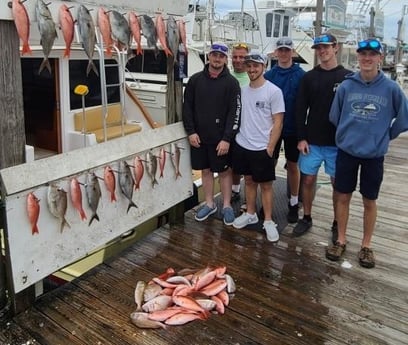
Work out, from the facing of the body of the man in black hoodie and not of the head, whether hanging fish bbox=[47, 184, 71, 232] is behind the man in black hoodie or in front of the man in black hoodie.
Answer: in front

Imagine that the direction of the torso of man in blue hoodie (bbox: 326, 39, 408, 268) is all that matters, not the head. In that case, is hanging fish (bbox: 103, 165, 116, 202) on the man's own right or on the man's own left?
on the man's own right

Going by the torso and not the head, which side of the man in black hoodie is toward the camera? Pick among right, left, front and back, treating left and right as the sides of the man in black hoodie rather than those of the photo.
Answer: front

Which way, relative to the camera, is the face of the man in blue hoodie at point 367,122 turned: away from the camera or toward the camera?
toward the camera

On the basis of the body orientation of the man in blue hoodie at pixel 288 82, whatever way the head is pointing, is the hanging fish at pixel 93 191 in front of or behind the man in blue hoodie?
in front

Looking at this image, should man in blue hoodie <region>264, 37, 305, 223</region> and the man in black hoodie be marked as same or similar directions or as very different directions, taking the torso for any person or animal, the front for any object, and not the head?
same or similar directions

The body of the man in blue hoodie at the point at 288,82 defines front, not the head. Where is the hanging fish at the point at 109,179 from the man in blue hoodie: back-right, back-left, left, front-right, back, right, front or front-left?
front-right

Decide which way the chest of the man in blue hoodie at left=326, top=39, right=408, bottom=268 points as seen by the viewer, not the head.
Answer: toward the camera

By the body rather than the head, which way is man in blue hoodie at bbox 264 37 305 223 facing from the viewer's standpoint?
toward the camera

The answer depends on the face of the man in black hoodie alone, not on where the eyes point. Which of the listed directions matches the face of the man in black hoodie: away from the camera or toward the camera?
toward the camera

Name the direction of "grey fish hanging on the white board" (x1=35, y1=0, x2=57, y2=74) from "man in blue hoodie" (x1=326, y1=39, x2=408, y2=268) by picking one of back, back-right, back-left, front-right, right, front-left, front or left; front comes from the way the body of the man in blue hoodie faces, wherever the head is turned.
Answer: front-right

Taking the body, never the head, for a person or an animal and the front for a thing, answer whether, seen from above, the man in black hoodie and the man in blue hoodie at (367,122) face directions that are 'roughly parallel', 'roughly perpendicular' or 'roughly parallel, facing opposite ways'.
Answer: roughly parallel
